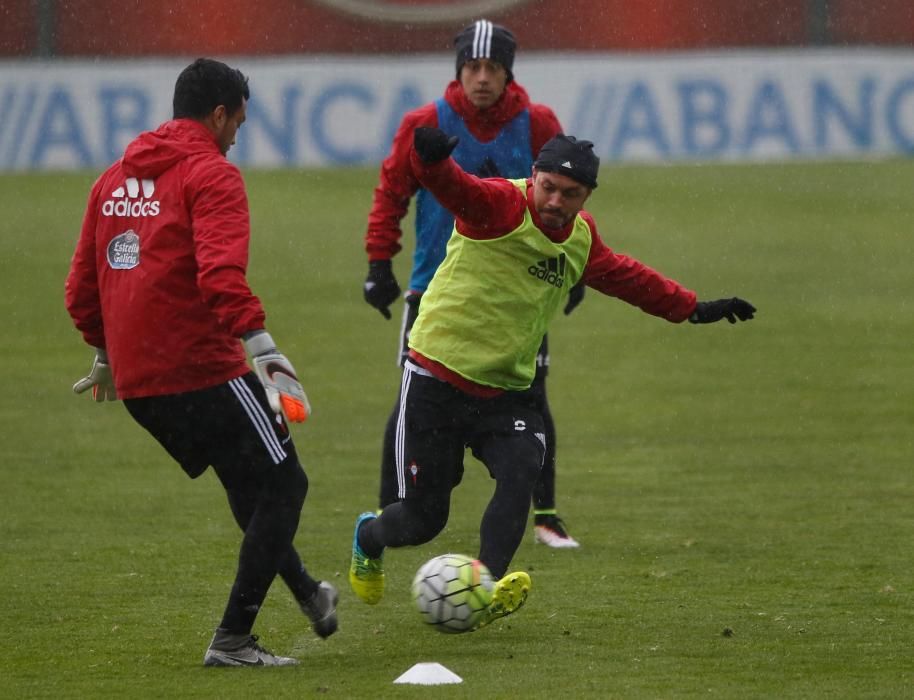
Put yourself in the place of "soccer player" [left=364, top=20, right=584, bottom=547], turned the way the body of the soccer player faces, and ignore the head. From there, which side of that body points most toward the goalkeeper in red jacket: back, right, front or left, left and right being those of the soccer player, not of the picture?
front

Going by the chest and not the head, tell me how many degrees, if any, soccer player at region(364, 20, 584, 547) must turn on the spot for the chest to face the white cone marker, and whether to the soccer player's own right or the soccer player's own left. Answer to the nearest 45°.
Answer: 0° — they already face it

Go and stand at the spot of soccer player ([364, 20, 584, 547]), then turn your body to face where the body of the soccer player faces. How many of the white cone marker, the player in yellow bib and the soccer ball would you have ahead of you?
3

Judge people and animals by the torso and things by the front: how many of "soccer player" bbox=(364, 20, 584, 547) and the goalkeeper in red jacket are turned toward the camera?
1

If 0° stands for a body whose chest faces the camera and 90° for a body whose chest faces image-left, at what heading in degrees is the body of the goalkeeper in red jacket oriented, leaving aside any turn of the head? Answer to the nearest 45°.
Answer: approximately 225°

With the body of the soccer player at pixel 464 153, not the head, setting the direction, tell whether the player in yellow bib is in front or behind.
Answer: in front

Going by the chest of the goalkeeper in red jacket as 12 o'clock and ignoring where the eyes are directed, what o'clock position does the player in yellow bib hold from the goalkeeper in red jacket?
The player in yellow bib is roughly at 1 o'clock from the goalkeeper in red jacket.

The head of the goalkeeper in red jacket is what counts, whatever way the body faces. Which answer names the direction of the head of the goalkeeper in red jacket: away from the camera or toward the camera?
away from the camera

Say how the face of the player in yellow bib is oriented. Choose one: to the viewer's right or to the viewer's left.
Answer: to the viewer's left

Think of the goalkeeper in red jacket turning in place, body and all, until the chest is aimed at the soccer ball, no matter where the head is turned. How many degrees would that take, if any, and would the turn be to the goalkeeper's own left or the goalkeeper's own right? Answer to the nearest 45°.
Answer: approximately 45° to the goalkeeper's own right

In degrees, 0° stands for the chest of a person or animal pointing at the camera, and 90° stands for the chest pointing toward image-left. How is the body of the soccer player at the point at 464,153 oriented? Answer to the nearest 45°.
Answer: approximately 0°
